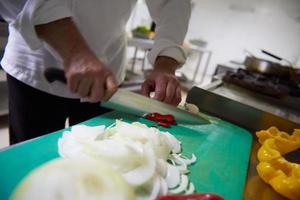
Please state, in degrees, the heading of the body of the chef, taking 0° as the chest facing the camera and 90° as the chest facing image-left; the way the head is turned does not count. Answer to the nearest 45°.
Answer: approximately 315°

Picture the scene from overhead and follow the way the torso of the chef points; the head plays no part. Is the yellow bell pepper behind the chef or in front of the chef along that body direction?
in front

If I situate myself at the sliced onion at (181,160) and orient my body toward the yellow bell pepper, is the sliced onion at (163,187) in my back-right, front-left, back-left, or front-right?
back-right
